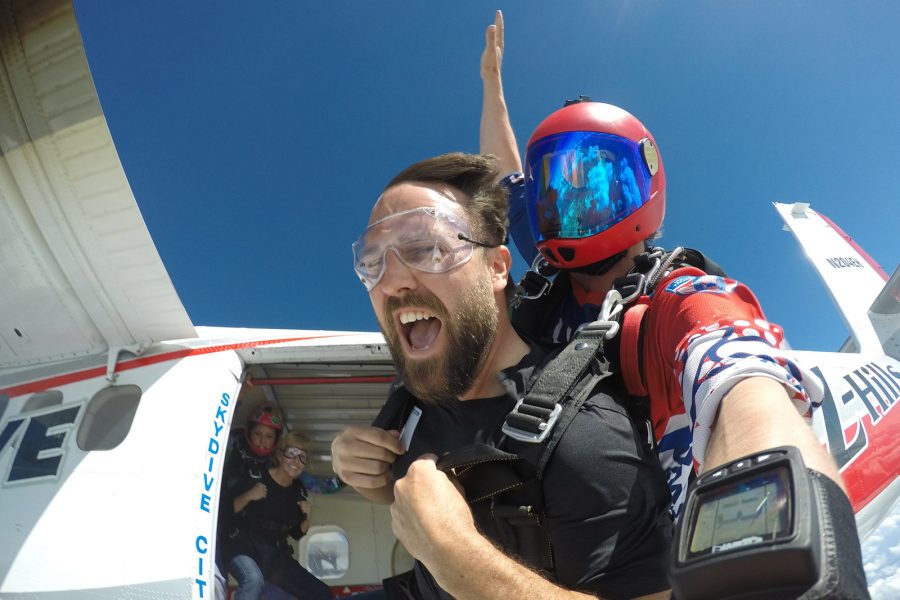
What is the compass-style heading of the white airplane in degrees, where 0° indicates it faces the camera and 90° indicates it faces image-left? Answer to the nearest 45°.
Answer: approximately 90°

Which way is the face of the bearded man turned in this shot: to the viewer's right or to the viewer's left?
to the viewer's left

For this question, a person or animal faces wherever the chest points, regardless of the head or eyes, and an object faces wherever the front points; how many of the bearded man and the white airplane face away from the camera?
0

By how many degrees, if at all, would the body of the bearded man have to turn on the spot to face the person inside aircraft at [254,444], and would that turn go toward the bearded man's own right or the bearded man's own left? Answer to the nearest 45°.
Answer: approximately 90° to the bearded man's own right

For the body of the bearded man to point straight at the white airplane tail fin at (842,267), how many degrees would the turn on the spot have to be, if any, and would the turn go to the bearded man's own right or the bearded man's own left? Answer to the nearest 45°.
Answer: approximately 180°

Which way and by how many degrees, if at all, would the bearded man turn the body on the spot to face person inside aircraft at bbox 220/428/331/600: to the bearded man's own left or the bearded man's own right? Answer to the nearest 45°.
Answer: approximately 90° to the bearded man's own right
